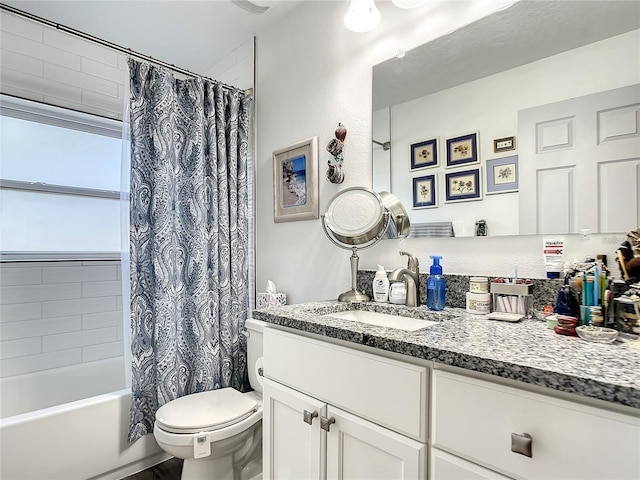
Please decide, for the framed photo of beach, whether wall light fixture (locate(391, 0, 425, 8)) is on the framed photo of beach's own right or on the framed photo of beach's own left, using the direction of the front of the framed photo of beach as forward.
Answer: on the framed photo of beach's own left

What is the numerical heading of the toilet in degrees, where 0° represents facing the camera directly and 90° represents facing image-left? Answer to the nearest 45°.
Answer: approximately 45°

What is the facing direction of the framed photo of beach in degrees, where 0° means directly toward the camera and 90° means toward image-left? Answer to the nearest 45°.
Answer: approximately 45°

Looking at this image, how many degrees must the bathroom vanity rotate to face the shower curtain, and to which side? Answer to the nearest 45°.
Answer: approximately 90° to its right

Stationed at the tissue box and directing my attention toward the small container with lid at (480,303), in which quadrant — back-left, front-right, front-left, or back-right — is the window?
back-right
